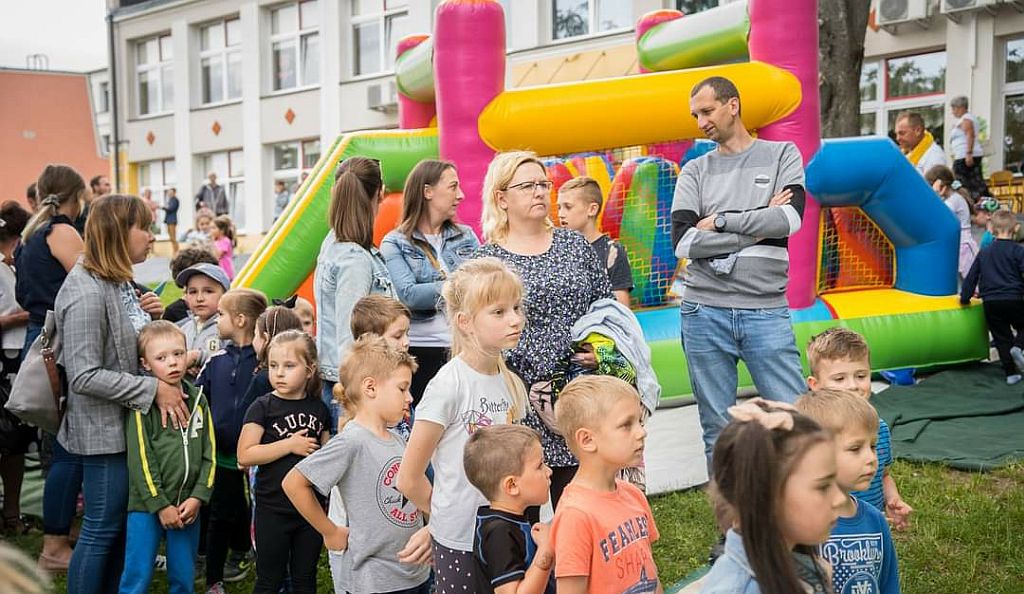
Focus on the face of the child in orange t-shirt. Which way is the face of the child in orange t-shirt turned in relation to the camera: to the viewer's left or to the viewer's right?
to the viewer's right

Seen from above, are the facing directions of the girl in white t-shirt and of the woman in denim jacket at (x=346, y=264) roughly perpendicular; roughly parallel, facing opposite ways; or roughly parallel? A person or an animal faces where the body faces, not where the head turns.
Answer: roughly perpendicular

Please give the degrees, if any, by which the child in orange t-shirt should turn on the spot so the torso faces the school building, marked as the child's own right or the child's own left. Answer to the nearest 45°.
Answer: approximately 135° to the child's own left

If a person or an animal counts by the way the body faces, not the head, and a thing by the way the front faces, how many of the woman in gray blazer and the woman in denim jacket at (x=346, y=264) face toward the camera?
0

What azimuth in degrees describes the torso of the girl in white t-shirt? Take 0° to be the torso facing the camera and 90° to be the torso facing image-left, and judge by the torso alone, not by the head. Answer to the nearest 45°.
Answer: approximately 315°

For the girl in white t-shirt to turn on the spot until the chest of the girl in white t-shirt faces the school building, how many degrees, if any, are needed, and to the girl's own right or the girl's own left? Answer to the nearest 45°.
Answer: approximately 135° to the girl's own left

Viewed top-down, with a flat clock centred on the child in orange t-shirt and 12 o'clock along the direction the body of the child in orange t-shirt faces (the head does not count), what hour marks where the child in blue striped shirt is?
The child in blue striped shirt is roughly at 9 o'clock from the child in orange t-shirt.

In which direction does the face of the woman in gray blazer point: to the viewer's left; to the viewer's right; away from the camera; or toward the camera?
to the viewer's right

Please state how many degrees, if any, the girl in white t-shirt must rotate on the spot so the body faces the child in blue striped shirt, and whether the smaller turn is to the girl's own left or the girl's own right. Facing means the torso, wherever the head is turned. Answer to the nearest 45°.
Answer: approximately 45° to the girl's own left

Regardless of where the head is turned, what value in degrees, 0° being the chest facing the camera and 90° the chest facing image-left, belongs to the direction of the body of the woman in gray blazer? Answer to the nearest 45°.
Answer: approximately 270°
